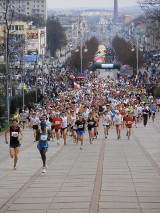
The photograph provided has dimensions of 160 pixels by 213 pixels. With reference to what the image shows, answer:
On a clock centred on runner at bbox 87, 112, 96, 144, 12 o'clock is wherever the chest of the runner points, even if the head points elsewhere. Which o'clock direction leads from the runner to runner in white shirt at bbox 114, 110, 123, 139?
The runner in white shirt is roughly at 7 o'clock from the runner.

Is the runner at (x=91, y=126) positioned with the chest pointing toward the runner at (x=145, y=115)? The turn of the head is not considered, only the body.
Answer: no

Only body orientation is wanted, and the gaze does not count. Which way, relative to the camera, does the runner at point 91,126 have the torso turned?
toward the camera

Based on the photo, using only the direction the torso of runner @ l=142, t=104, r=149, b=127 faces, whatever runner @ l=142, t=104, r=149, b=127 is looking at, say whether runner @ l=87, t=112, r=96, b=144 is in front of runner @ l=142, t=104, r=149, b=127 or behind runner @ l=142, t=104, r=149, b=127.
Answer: in front

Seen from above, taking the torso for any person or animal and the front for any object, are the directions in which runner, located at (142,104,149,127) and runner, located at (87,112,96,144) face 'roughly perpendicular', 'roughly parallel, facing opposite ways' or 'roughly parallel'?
roughly parallel

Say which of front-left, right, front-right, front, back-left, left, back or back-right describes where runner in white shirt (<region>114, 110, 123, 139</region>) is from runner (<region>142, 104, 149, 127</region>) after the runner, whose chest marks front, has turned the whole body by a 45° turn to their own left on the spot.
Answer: front-right

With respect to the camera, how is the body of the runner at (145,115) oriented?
toward the camera

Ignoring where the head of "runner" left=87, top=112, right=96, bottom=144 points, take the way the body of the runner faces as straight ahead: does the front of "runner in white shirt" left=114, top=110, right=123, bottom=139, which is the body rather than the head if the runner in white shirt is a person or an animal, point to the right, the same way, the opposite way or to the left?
the same way
